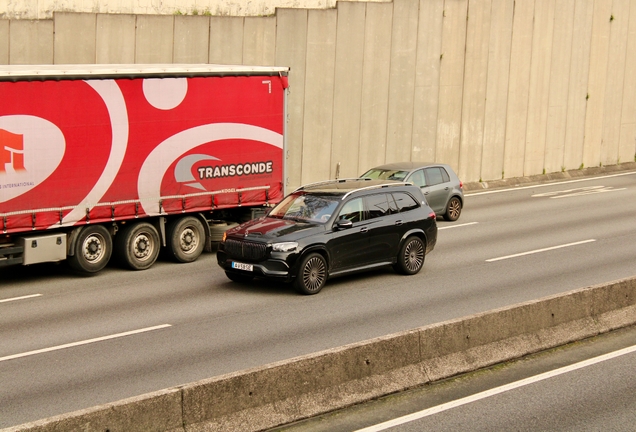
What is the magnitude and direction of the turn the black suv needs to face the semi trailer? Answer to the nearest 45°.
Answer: approximately 45° to its right

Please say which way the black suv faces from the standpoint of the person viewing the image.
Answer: facing the viewer and to the left of the viewer
